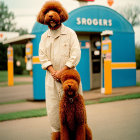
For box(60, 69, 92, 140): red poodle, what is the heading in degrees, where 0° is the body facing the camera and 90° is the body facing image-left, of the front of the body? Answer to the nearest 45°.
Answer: approximately 0°

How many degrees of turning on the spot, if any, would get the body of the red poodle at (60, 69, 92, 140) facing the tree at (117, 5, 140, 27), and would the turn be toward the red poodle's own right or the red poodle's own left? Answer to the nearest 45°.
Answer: approximately 180°

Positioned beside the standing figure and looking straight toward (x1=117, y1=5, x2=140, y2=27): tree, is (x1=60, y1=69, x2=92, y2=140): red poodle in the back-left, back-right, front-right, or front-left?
back-right
